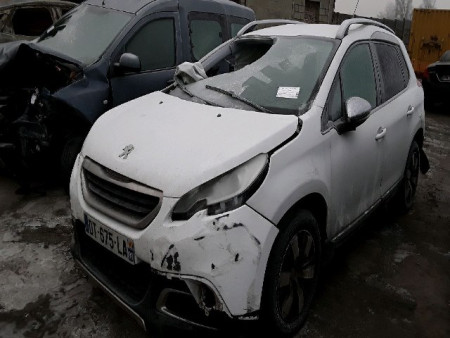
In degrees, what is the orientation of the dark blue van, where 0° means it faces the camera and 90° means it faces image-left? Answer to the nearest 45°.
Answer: approximately 45°

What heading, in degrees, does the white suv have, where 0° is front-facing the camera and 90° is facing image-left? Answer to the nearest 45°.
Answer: approximately 45°

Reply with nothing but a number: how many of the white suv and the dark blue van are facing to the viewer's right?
0

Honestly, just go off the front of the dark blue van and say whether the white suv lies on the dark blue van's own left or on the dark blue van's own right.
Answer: on the dark blue van's own left

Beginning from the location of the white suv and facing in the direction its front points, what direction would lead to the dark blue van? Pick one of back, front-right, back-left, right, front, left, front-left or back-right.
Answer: right
